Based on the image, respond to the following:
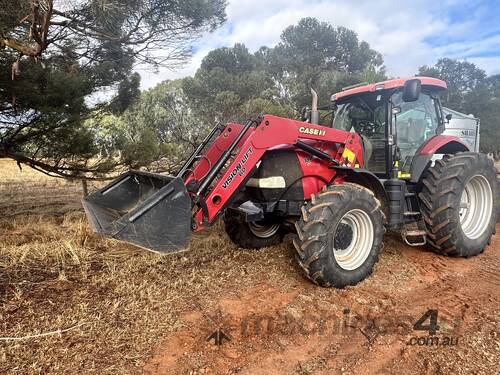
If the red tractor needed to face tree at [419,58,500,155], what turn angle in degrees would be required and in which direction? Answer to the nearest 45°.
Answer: approximately 180°

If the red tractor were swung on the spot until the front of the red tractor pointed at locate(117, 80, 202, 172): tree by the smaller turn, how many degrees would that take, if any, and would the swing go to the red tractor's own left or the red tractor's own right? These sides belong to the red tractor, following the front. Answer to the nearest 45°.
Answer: approximately 90° to the red tractor's own right

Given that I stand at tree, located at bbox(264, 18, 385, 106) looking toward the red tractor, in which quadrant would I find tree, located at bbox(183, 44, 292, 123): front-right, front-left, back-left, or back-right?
front-right

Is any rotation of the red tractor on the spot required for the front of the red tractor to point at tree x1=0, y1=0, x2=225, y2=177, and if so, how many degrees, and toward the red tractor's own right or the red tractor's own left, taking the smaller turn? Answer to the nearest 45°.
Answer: approximately 90° to the red tractor's own right

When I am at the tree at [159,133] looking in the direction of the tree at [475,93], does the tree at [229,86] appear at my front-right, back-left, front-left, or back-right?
front-left

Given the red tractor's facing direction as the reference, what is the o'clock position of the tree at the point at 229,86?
The tree is roughly at 4 o'clock from the red tractor.

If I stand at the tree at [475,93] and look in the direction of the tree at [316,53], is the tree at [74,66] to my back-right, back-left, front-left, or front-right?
front-left

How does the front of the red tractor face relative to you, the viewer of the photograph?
facing the viewer and to the left of the viewer

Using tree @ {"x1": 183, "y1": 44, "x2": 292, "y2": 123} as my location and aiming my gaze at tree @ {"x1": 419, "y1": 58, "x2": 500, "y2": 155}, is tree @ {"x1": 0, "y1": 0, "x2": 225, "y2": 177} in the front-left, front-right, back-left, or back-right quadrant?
back-right

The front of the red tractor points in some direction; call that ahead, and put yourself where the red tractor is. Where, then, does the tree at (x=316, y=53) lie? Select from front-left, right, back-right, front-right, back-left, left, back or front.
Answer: back-right

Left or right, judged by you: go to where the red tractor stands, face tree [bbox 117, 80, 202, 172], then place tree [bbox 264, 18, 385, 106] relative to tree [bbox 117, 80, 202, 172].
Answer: right
